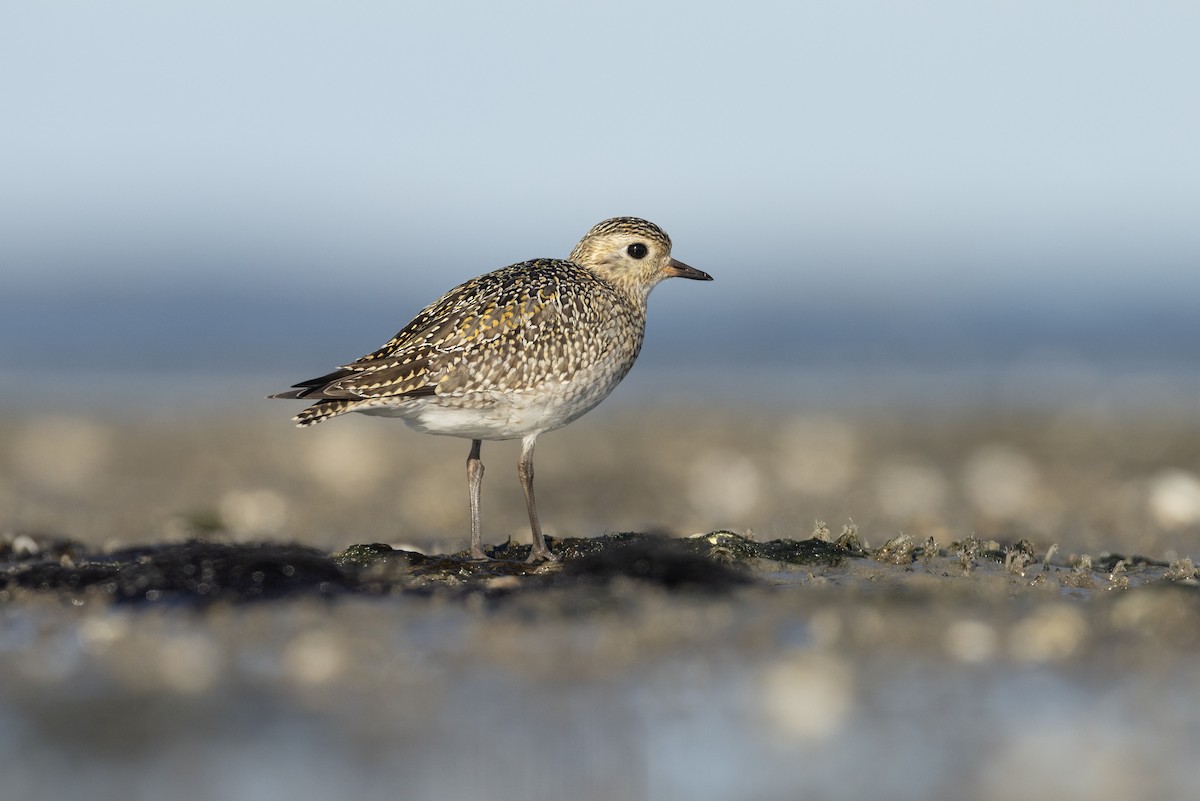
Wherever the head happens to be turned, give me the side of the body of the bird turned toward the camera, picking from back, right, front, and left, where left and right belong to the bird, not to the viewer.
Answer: right
